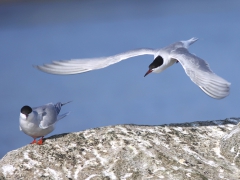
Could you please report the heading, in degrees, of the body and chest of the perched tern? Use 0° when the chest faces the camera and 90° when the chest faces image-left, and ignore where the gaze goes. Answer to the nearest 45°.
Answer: approximately 45°

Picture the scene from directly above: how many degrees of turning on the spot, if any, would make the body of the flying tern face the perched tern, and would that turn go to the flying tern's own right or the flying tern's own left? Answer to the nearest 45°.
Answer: approximately 45° to the flying tern's own right

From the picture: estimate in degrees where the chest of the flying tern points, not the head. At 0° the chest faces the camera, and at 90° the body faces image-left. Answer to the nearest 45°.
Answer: approximately 45°

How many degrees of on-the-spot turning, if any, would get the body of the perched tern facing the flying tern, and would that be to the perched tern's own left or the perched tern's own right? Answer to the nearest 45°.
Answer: approximately 135° to the perched tern's own left
